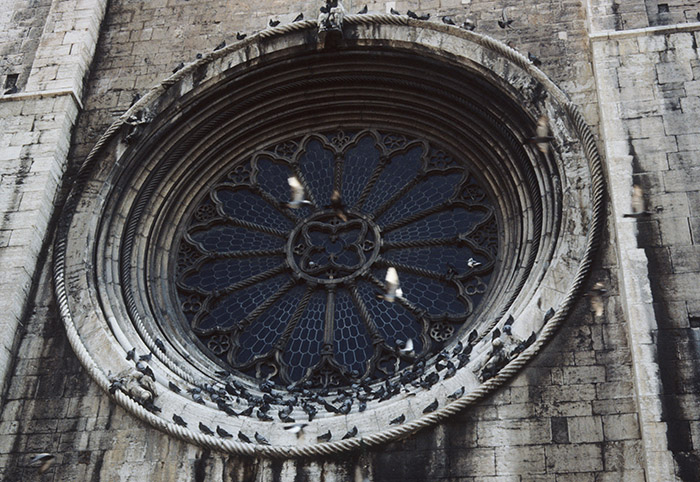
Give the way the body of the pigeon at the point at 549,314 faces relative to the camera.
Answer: to the viewer's right

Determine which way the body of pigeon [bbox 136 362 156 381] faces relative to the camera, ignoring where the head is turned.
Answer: to the viewer's left

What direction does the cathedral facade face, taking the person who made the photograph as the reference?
facing the viewer

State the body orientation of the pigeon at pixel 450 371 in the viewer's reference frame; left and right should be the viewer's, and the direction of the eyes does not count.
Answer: facing to the right of the viewer

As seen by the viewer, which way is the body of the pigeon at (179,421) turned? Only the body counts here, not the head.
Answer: to the viewer's left
